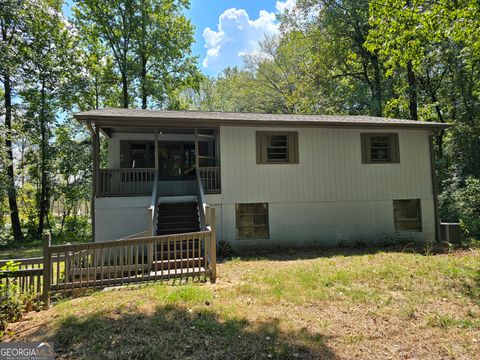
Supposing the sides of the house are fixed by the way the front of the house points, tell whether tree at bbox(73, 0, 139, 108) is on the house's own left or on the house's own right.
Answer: on the house's own right

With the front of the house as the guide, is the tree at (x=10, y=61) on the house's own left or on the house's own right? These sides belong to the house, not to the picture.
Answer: on the house's own right

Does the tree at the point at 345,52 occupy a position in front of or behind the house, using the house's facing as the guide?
behind

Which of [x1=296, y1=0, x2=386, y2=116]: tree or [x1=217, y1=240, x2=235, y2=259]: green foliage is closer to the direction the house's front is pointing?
the green foliage

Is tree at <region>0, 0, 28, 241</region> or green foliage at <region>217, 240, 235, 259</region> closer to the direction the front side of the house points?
the green foliage

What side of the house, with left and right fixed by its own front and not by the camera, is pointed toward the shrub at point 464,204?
left

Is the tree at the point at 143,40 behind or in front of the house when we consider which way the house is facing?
behind

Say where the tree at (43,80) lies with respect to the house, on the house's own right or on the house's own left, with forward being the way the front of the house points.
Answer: on the house's own right

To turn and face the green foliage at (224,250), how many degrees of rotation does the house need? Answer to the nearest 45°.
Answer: approximately 45° to its right

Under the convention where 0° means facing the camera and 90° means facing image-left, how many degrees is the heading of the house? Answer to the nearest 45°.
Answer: approximately 0°

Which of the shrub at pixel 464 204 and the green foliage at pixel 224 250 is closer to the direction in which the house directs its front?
the green foliage
